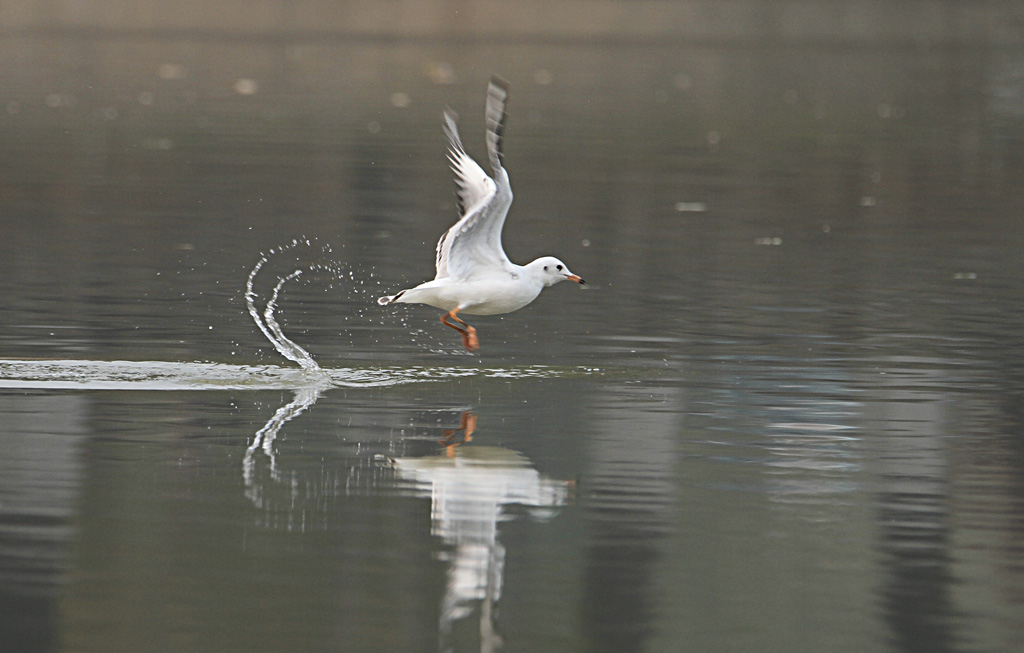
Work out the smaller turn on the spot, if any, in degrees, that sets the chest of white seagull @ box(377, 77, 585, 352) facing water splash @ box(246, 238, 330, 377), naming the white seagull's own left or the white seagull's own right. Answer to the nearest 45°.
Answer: approximately 135° to the white seagull's own left

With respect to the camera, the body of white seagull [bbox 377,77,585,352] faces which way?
to the viewer's right
